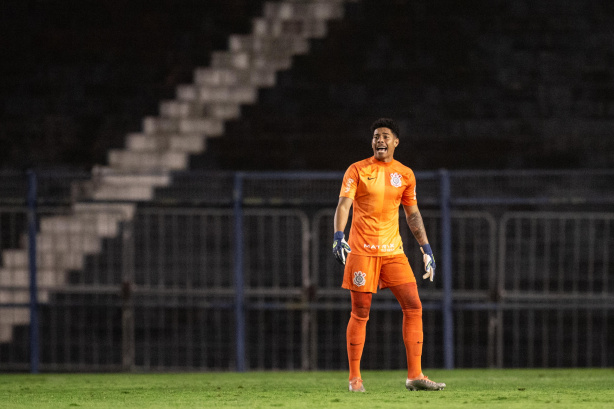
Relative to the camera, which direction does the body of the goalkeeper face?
toward the camera

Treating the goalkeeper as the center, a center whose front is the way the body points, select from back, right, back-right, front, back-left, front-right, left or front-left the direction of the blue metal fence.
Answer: back
